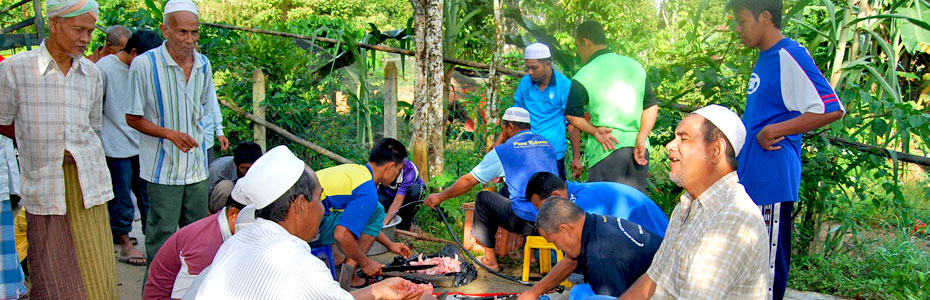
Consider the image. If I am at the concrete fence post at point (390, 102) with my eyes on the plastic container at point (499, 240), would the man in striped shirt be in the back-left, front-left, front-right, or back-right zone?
front-right

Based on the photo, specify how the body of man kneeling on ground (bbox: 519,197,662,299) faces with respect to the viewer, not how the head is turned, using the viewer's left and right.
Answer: facing to the left of the viewer

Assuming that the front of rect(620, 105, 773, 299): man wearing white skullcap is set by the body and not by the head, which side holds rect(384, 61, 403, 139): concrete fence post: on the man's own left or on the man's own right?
on the man's own right

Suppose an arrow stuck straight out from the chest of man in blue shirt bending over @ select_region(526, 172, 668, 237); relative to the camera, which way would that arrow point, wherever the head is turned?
to the viewer's left

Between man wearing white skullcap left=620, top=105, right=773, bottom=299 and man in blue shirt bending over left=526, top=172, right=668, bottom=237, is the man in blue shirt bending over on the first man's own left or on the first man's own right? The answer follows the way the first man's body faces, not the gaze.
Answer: on the first man's own right

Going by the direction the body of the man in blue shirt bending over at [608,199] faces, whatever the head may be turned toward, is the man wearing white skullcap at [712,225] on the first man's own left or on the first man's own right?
on the first man's own left

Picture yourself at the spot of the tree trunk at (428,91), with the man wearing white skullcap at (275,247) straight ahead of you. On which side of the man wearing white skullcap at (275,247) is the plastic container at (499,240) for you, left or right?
left

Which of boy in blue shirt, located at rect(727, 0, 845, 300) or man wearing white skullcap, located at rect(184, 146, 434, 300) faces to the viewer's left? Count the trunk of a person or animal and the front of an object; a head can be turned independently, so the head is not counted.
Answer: the boy in blue shirt

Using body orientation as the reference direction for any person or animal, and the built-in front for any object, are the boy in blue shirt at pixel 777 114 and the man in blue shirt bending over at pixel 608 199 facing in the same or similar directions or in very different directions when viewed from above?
same or similar directions

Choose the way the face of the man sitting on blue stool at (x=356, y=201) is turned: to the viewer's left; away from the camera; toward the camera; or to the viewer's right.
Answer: to the viewer's right

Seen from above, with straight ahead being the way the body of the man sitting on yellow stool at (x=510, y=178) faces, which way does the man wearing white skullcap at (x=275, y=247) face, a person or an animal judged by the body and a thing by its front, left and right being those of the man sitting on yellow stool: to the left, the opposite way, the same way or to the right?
to the right

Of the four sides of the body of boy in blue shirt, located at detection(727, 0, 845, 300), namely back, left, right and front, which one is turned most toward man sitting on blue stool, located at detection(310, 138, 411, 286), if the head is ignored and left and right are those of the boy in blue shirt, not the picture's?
front

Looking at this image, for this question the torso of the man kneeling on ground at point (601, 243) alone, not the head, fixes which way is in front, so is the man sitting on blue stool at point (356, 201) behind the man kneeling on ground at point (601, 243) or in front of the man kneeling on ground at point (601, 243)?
in front

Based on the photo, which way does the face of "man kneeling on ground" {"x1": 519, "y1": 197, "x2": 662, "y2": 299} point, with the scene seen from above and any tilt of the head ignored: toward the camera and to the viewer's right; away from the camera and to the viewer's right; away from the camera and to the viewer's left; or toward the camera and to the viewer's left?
toward the camera and to the viewer's left

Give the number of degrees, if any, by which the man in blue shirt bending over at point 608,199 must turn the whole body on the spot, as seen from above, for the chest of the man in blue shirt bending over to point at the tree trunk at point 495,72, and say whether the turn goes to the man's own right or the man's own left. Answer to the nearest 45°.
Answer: approximately 45° to the man's own right
